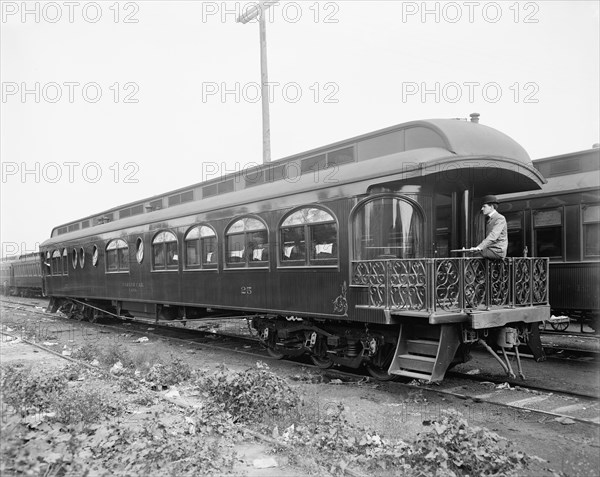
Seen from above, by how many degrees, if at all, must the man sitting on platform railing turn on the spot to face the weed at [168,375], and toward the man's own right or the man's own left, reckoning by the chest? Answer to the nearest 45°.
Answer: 0° — they already face it

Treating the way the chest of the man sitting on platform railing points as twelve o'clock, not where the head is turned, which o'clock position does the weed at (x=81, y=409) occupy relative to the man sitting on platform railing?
The weed is roughly at 11 o'clock from the man sitting on platform railing.

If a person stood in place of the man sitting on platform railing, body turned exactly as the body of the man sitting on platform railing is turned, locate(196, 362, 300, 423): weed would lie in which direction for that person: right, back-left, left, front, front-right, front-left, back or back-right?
front-left

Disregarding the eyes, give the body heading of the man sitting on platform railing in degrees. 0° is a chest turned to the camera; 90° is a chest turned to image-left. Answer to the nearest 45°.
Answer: approximately 90°

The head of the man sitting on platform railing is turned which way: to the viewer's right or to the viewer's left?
to the viewer's left

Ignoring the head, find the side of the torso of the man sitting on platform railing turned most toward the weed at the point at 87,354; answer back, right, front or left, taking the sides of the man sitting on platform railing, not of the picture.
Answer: front

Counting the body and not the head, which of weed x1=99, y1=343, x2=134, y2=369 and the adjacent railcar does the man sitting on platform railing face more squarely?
the weed

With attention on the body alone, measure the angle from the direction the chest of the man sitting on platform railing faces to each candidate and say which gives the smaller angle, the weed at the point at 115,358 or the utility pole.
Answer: the weed

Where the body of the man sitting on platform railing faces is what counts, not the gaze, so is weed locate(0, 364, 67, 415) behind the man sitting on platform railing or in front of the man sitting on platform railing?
in front
